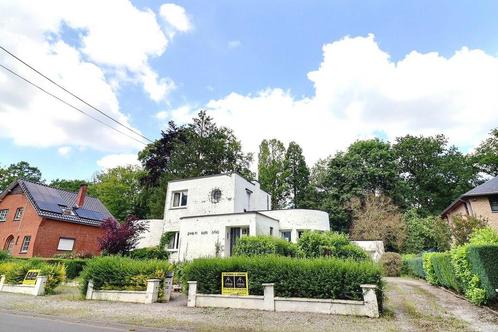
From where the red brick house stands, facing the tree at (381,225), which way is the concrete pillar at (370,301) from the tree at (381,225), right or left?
right

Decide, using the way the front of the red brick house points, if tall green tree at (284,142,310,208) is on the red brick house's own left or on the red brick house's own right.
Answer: on the red brick house's own left

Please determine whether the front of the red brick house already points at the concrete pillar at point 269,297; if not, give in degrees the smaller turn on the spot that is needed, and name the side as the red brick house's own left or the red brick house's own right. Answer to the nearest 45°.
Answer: approximately 45° to the red brick house's own left

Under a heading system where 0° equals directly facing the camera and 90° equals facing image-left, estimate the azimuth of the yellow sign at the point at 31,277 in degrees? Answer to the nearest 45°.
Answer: approximately 0°

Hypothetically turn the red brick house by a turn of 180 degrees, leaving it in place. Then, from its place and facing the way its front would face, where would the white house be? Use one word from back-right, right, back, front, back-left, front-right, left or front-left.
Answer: right

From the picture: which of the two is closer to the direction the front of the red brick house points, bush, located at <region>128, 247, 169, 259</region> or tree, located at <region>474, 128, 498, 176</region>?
the bush

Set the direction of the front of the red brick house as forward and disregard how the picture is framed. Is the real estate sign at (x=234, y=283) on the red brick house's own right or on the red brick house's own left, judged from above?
on the red brick house's own left

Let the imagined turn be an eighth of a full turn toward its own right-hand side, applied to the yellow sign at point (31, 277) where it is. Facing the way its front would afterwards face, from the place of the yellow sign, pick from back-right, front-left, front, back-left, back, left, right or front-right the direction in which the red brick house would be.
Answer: back-right

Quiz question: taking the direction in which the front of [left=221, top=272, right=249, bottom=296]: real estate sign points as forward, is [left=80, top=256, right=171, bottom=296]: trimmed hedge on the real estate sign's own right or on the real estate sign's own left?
on the real estate sign's own right

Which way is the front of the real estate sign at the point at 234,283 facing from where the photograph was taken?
facing the viewer

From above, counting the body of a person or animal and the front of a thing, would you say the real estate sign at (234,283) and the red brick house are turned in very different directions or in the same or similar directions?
same or similar directions

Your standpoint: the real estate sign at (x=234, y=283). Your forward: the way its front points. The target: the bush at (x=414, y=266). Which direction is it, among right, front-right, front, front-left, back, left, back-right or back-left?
back-left

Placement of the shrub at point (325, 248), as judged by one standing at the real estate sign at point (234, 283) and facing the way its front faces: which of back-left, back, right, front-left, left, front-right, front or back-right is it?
back-left

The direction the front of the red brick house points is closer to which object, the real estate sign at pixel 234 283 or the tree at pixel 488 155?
the real estate sign

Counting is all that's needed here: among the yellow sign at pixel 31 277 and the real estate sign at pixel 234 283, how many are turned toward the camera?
2

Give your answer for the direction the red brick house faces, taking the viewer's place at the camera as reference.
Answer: facing the viewer and to the left of the viewer

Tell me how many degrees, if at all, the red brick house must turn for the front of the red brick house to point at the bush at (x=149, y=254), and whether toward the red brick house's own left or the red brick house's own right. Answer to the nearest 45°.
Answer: approximately 90° to the red brick house's own left
